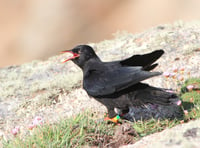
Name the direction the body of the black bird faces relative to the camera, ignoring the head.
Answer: to the viewer's left
